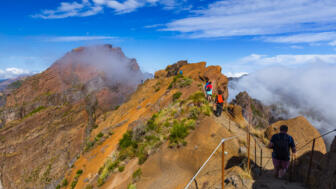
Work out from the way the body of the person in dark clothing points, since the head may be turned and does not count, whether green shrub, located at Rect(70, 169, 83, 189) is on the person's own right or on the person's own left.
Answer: on the person's own left

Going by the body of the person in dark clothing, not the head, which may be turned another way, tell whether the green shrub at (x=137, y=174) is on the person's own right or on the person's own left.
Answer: on the person's own left

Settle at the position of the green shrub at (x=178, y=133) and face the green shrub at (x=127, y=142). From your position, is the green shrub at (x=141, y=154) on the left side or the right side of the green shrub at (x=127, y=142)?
left

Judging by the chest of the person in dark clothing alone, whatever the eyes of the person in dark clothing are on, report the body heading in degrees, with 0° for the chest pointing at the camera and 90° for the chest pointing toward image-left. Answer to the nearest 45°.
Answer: approximately 180°

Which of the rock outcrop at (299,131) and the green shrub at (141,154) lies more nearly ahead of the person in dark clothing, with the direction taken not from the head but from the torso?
the rock outcrop

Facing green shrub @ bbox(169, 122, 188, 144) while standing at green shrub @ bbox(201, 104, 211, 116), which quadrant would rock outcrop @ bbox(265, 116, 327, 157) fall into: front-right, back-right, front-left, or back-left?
front-left

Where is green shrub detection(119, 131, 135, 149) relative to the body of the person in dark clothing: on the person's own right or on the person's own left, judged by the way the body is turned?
on the person's own left

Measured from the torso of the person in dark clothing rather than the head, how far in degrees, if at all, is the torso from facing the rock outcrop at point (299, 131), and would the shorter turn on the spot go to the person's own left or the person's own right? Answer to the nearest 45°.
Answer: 0° — they already face it

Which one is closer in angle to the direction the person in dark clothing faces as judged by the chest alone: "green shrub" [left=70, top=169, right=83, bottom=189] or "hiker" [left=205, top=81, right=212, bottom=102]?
the hiker
